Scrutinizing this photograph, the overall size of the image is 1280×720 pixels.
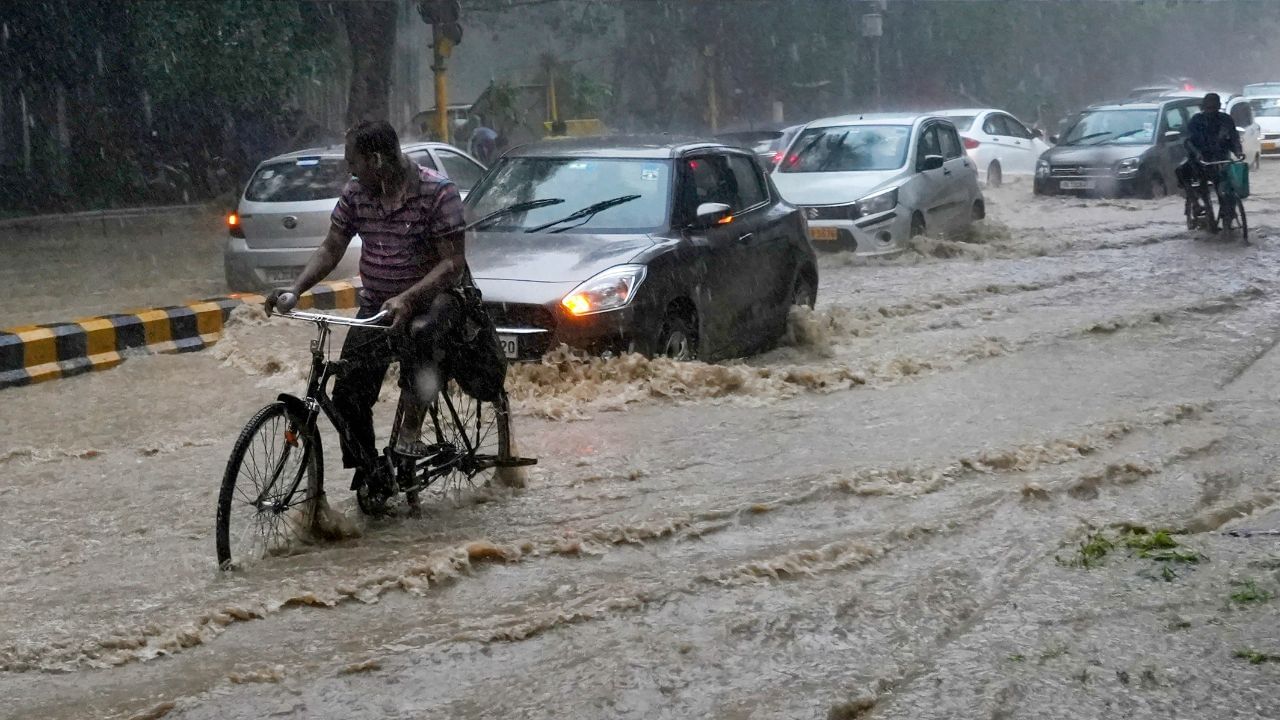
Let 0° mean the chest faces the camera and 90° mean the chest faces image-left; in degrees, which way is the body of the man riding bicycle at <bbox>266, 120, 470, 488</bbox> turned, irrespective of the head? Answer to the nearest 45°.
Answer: approximately 45°

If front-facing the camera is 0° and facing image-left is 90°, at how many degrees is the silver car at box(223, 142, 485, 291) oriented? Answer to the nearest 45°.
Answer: approximately 225°

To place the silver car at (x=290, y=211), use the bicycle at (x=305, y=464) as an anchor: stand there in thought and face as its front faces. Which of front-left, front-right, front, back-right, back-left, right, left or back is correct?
back-right

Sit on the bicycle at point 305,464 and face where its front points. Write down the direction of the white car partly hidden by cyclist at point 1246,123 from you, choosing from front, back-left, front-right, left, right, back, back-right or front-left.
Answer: back

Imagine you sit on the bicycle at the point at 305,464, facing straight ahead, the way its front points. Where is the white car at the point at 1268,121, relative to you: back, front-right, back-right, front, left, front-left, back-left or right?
back

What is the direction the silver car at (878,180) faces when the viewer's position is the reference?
facing the viewer and to the left of the viewer

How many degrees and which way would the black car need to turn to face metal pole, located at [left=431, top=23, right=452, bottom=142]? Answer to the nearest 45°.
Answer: approximately 135° to its right

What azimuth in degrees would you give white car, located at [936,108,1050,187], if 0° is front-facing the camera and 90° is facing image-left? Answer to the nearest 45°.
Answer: approximately 225°

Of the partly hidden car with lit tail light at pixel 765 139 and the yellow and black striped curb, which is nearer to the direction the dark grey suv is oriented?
the yellow and black striped curb

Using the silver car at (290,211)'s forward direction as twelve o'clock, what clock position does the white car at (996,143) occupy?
The white car is roughly at 12 o'clock from the silver car.

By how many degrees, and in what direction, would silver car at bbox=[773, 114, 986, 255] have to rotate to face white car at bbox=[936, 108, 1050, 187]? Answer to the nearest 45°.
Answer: approximately 135° to its right

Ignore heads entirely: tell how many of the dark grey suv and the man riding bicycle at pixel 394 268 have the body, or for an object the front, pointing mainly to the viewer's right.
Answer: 0

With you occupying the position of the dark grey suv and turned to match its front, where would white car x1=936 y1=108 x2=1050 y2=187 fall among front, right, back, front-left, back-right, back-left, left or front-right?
right
